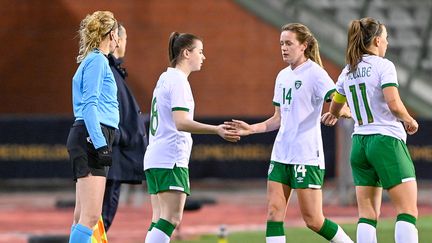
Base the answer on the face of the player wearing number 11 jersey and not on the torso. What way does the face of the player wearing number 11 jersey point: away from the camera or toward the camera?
away from the camera

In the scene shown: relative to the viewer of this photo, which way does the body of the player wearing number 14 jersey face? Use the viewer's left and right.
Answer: facing the viewer and to the left of the viewer

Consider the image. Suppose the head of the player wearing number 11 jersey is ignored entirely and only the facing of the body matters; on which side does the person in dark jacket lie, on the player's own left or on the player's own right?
on the player's own left

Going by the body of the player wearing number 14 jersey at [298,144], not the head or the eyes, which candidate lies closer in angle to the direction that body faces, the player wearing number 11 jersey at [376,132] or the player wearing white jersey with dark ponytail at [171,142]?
the player wearing white jersey with dark ponytail

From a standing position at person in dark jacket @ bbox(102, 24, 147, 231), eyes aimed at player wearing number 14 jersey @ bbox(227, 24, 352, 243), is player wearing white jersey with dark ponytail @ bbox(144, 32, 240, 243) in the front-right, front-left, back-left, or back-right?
front-right

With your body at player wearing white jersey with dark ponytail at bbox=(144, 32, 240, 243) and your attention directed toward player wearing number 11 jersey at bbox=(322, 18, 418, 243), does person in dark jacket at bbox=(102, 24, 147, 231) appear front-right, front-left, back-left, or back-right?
back-left

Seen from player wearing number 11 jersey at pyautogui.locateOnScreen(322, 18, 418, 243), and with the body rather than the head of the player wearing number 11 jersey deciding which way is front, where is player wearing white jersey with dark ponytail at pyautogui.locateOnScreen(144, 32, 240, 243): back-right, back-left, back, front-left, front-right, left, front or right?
back-left

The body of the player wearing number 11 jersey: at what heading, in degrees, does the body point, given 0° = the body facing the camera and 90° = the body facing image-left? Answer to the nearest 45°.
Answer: approximately 225°

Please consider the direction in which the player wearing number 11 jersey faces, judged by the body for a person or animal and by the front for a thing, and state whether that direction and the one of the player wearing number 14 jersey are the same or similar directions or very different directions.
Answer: very different directions

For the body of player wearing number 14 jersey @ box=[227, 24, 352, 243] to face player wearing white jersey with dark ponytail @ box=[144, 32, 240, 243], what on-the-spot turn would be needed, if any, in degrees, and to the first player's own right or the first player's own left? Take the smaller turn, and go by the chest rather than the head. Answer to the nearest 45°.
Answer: approximately 45° to the first player's own right

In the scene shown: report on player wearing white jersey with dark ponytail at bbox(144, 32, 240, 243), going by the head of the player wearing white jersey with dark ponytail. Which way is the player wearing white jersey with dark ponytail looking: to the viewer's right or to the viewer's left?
to the viewer's right

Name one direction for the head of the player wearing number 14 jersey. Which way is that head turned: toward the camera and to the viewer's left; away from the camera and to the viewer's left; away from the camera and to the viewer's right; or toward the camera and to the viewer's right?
toward the camera and to the viewer's left
